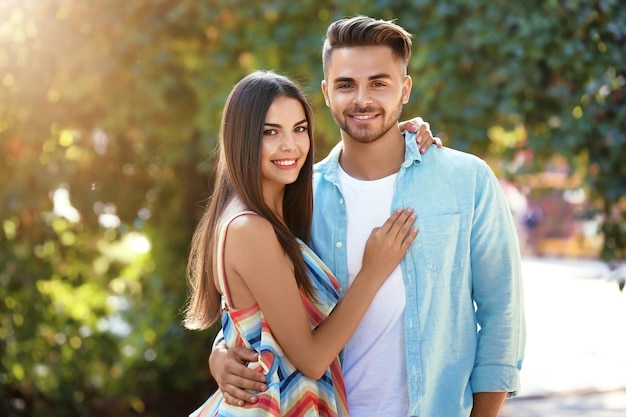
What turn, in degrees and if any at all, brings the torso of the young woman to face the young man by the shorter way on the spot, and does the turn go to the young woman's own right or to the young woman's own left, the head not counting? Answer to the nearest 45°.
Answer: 0° — they already face them

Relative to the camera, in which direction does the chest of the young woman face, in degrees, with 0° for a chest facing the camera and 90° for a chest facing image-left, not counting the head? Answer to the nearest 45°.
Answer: approximately 270°
